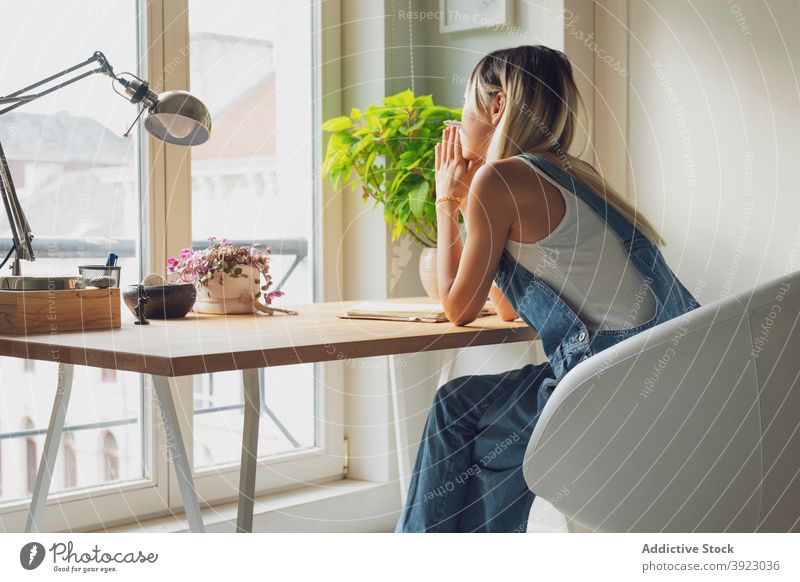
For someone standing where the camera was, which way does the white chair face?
facing away from the viewer and to the left of the viewer

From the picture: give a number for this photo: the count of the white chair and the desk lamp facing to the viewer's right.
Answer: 1

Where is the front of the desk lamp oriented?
to the viewer's right

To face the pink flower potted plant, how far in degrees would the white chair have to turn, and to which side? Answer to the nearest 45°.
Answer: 0° — it already faces it

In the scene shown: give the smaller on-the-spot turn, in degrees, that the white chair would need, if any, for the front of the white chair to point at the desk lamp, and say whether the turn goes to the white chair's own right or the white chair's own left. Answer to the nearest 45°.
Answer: approximately 45° to the white chair's own left

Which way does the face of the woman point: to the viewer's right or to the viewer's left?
to the viewer's left

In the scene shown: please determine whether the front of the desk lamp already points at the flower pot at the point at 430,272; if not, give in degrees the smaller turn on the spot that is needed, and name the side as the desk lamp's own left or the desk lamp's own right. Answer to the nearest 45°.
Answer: approximately 45° to the desk lamp's own left

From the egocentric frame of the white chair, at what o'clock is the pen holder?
The pen holder is roughly at 11 o'clock from the white chair.
